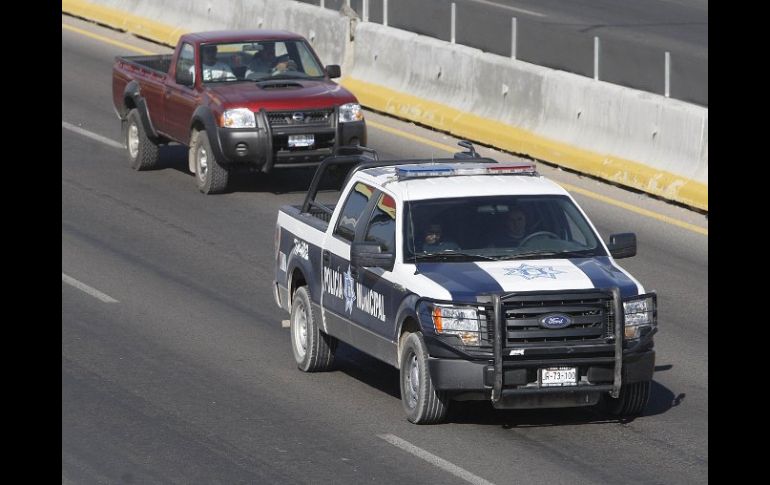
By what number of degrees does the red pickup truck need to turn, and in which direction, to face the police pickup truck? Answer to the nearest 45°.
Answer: approximately 45° to its right

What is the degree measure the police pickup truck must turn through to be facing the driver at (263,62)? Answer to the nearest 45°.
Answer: approximately 135° to its left

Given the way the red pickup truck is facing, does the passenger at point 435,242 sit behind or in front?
in front

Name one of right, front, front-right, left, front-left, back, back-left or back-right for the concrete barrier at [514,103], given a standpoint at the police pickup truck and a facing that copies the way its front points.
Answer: back-left

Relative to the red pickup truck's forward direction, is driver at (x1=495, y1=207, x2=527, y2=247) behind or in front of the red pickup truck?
in front

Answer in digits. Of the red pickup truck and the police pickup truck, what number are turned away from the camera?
0

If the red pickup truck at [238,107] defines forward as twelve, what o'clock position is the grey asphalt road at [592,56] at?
The grey asphalt road is roughly at 10 o'clock from the red pickup truck.

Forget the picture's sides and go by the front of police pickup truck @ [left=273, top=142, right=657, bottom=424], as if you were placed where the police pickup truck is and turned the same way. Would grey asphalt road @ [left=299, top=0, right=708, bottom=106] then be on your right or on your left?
on your left

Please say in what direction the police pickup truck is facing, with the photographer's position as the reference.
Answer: facing the viewer and to the right of the viewer
